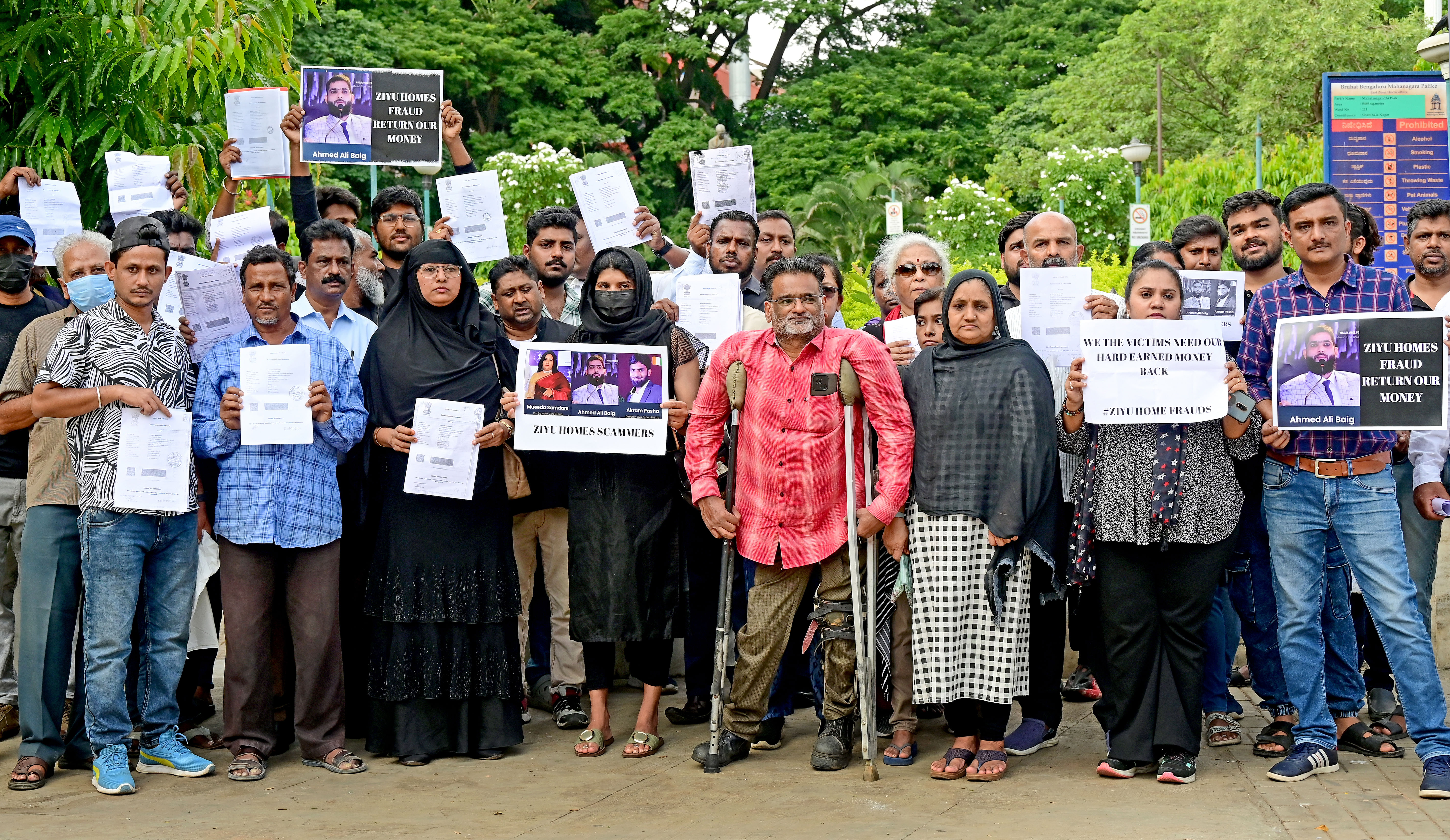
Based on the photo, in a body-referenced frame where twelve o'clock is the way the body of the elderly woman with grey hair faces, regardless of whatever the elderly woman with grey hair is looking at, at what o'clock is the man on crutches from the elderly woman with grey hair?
The man on crutches is roughly at 1 o'clock from the elderly woman with grey hair.

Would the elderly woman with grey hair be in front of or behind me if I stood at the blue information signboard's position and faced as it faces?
in front

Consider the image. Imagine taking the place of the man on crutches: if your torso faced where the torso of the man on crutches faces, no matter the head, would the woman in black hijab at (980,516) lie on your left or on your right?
on your left

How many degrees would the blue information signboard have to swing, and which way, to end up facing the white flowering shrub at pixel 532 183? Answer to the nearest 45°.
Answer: approximately 135° to its right

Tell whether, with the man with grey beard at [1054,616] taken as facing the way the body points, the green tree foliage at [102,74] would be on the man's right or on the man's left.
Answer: on the man's right

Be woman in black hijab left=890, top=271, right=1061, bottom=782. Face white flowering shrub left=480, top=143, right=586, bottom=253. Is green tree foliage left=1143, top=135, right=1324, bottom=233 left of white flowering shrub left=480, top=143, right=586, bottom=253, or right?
right

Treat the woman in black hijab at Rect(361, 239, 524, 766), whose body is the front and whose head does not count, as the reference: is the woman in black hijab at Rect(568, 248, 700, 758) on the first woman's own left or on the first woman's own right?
on the first woman's own left

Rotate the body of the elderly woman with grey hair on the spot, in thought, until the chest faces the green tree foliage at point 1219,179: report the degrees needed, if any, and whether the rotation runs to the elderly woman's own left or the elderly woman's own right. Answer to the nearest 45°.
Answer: approximately 180°

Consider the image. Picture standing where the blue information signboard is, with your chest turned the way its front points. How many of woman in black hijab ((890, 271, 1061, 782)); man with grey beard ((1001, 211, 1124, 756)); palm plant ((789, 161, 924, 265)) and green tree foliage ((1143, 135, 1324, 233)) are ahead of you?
2

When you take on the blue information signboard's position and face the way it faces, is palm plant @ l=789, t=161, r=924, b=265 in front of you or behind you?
behind
